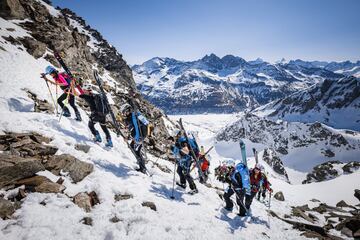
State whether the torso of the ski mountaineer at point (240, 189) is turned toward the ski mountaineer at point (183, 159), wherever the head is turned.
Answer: yes

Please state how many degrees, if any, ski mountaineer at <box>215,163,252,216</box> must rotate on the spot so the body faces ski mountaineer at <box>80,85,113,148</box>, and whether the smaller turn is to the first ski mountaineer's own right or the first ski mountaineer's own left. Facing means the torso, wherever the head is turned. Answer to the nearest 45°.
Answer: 0° — they already face them

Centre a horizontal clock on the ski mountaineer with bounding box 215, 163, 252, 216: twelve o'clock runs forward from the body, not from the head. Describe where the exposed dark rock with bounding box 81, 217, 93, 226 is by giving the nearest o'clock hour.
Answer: The exposed dark rock is roughly at 10 o'clock from the ski mountaineer.

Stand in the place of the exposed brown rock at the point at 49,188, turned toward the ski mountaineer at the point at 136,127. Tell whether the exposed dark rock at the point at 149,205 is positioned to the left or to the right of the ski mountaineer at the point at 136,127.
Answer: right

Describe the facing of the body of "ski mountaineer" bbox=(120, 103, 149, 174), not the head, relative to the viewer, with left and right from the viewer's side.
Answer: facing to the left of the viewer

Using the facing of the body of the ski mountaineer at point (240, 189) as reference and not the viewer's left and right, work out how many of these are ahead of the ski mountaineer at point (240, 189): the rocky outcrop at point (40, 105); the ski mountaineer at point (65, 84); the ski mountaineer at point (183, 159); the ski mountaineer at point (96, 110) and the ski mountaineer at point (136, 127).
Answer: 5

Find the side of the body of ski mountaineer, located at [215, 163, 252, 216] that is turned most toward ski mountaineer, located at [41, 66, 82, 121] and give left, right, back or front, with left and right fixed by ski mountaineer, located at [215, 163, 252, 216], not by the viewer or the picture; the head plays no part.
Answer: front

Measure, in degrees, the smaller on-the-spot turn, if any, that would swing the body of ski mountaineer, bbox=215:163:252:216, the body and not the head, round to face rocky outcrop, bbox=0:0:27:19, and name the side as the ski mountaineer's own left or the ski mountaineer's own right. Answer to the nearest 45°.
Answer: approximately 45° to the ski mountaineer's own right

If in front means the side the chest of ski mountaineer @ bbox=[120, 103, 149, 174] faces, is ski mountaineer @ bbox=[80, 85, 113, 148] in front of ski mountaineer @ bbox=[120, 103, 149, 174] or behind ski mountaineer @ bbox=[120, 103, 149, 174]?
in front

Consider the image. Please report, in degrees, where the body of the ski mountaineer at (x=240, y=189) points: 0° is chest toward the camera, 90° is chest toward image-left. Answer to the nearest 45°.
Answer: approximately 90°

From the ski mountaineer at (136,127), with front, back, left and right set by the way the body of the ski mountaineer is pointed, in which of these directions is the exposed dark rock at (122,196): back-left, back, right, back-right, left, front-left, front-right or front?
left

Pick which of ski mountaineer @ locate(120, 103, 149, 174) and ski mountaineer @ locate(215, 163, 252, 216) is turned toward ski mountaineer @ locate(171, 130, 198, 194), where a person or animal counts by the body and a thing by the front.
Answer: ski mountaineer @ locate(215, 163, 252, 216)

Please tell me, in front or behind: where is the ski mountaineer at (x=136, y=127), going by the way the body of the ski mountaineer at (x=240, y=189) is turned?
in front

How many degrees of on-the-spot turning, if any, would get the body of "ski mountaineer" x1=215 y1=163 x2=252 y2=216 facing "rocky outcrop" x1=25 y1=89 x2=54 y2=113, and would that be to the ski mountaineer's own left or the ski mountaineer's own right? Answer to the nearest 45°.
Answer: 0° — they already face it
